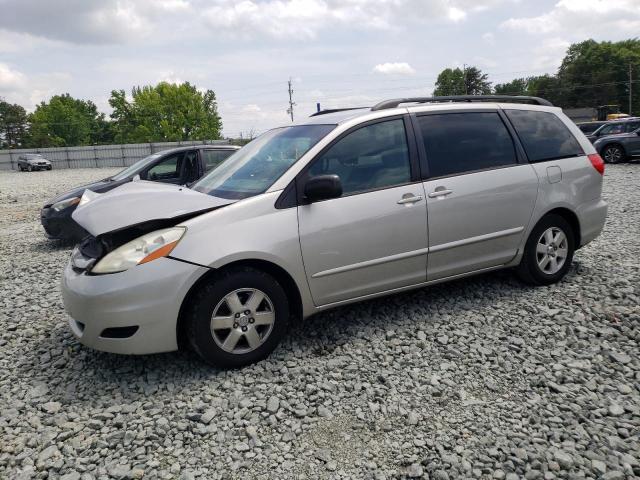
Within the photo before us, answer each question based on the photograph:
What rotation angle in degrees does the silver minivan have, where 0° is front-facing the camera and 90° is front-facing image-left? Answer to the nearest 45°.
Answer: approximately 45°

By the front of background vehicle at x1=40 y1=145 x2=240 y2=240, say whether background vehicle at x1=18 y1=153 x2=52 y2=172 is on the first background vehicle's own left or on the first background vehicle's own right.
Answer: on the first background vehicle's own right

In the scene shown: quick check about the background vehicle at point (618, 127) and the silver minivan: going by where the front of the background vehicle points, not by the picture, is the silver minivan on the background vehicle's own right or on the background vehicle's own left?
on the background vehicle's own left

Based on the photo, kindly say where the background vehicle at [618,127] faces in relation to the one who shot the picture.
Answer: facing to the left of the viewer

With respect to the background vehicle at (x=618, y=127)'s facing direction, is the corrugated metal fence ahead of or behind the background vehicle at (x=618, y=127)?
ahead

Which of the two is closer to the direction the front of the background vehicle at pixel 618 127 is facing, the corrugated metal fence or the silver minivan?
the corrugated metal fence

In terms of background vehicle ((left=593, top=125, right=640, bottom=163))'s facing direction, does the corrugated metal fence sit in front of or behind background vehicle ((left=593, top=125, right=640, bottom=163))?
in front

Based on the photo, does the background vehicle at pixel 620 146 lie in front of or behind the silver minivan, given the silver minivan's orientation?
behind

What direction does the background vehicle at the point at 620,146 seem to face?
to the viewer's left

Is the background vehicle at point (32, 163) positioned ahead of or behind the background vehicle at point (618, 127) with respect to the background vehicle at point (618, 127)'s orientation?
ahead
